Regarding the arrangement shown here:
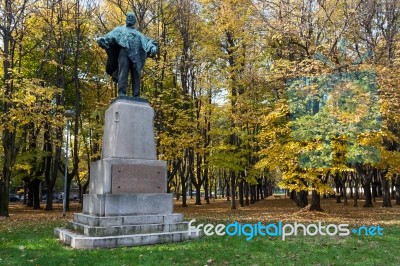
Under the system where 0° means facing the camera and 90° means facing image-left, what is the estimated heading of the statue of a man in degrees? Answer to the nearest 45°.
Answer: approximately 0°
